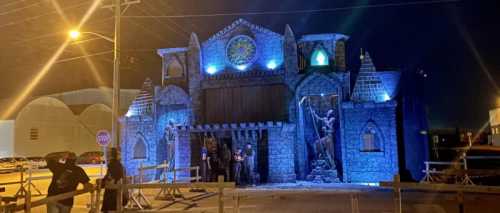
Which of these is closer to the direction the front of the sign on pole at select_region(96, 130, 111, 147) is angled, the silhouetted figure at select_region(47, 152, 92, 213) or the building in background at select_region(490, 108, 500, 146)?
the silhouetted figure

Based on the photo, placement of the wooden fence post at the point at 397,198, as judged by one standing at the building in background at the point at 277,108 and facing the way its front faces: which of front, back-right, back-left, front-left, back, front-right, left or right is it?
front

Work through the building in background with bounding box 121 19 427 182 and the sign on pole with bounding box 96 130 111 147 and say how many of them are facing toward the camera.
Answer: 2

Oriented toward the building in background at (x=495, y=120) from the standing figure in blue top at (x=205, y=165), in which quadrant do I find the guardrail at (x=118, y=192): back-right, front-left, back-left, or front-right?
back-right

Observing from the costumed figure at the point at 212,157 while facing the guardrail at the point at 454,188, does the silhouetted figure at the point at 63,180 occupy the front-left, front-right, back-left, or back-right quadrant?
front-right

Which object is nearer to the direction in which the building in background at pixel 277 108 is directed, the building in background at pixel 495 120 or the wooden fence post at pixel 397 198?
the wooden fence post

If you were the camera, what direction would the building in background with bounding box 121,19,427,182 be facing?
facing the viewer

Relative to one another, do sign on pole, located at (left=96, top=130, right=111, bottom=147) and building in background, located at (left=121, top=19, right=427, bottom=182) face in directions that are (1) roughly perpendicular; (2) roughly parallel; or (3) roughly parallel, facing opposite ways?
roughly parallel

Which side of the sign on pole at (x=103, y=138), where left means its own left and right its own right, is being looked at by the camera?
front

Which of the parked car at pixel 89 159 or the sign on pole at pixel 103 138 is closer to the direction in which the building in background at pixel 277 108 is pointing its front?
the sign on pole

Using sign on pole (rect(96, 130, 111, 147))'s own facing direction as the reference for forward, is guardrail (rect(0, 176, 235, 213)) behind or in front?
in front

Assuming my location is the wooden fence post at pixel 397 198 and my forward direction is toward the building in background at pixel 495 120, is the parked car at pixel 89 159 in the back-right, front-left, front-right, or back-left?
front-left

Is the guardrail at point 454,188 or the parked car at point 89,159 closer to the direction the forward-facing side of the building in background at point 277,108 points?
the guardrail

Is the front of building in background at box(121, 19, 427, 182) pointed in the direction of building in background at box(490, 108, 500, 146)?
no
